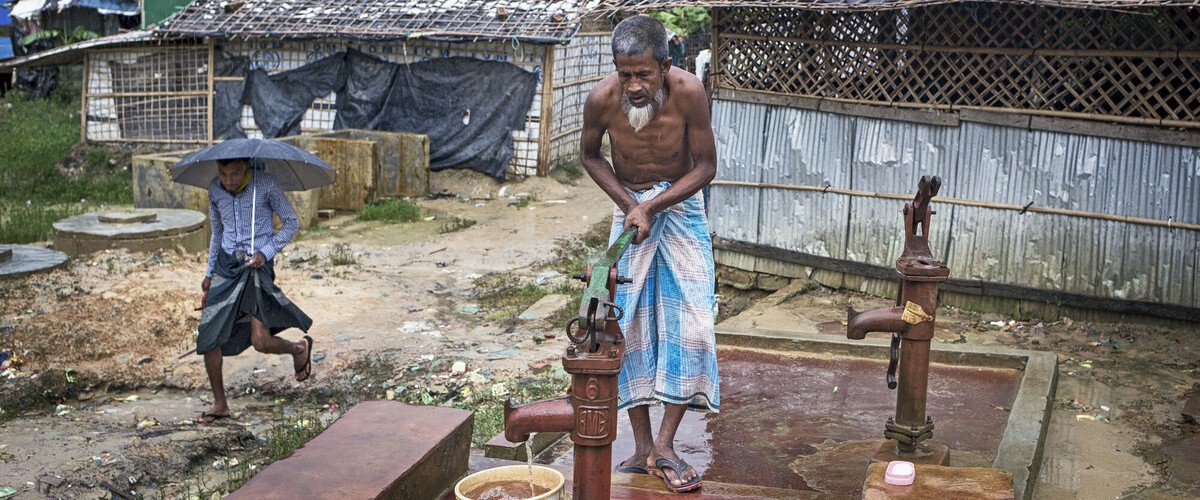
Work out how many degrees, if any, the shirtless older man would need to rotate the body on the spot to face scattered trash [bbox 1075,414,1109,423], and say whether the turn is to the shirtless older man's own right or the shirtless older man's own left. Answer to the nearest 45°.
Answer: approximately 135° to the shirtless older man's own left

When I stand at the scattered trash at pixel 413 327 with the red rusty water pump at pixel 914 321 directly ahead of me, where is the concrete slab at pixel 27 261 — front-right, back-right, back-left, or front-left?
back-right

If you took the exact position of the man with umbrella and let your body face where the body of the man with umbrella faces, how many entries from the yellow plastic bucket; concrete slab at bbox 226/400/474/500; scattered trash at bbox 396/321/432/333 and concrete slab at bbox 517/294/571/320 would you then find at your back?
2

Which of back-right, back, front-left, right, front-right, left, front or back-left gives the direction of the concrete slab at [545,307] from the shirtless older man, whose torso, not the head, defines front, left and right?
back

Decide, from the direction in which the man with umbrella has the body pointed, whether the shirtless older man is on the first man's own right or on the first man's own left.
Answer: on the first man's own left

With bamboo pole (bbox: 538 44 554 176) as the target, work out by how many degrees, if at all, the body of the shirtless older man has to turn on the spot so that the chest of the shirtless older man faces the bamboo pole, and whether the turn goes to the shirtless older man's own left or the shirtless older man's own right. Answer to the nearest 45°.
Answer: approximately 180°

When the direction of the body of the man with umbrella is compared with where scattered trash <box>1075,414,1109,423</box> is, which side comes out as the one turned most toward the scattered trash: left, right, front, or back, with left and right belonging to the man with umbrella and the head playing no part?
left

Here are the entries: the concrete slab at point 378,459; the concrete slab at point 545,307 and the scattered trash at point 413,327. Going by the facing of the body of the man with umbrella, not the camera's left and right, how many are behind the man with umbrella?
2

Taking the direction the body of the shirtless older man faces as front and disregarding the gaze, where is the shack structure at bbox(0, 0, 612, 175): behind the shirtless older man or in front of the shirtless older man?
behind

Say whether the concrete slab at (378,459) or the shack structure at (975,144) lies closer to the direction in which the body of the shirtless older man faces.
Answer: the concrete slab
